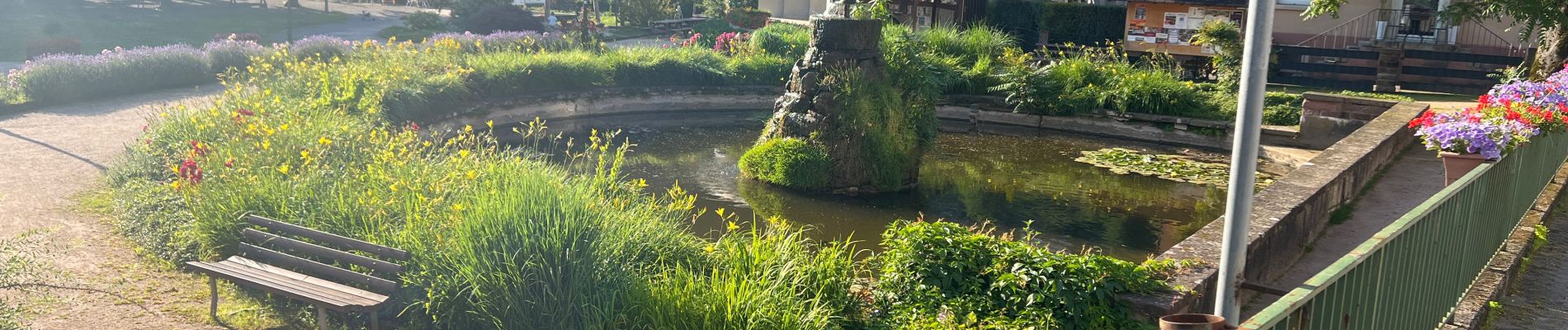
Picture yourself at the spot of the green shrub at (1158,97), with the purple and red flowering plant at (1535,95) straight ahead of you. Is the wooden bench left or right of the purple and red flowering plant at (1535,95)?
right

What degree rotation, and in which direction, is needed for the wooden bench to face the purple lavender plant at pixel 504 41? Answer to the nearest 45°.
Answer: approximately 135° to its right

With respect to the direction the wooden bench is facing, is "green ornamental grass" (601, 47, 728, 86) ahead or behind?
behind

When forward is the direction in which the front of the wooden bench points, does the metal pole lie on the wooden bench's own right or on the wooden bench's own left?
on the wooden bench's own left

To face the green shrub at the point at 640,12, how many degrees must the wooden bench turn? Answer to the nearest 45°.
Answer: approximately 135° to its right

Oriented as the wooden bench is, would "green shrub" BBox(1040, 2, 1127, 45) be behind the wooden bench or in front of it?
behind

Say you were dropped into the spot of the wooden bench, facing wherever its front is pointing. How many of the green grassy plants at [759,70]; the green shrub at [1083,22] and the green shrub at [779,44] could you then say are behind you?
3

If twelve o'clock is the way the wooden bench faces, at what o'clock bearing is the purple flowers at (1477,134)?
The purple flowers is roughly at 8 o'clock from the wooden bench.

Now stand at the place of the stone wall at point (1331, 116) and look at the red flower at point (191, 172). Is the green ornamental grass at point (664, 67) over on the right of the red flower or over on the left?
right

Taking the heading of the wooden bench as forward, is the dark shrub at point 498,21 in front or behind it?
behind

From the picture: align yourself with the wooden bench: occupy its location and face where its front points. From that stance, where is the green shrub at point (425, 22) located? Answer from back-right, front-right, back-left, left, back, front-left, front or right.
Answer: back-right

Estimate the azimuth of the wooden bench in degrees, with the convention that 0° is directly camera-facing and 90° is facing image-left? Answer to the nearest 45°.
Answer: approximately 45°

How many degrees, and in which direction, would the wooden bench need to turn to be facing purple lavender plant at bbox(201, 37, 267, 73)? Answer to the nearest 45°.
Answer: approximately 135° to its right

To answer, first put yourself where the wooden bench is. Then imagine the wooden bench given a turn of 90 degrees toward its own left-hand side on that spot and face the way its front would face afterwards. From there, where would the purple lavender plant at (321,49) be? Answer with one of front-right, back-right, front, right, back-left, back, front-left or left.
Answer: back-left

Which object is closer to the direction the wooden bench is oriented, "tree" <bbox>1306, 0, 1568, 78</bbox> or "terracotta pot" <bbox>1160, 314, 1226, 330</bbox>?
the terracotta pot

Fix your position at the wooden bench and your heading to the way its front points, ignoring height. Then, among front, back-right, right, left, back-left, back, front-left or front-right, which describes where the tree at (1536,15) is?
back-left

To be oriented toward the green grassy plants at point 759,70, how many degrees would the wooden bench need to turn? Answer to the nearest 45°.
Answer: approximately 180°
